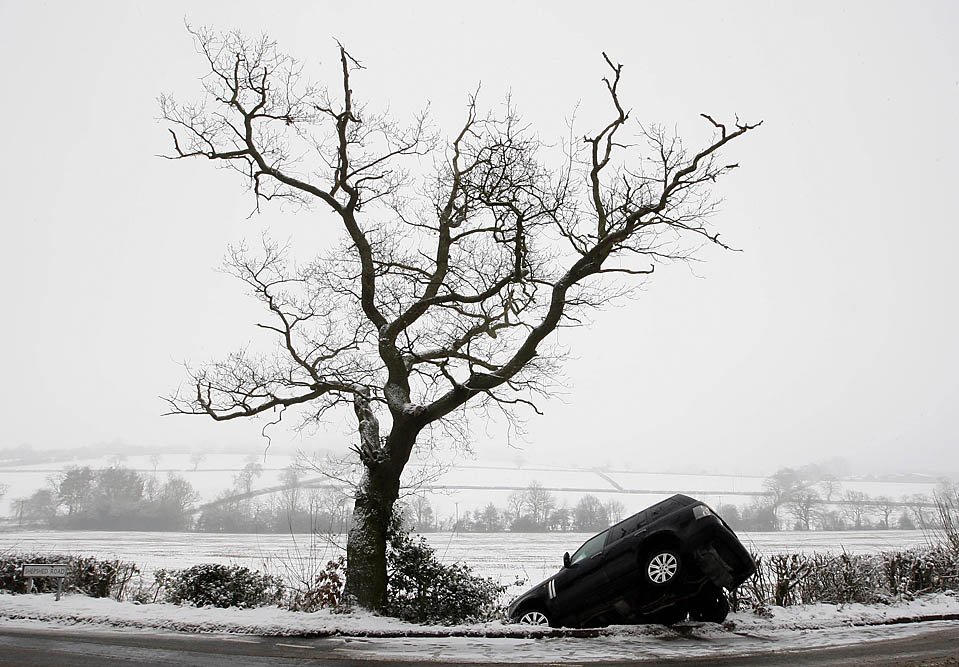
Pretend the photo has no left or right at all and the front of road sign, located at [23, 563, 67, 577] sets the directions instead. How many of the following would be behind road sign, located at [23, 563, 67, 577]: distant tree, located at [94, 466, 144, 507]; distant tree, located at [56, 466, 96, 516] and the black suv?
2

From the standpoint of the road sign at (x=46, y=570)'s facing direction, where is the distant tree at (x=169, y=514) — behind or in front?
behind

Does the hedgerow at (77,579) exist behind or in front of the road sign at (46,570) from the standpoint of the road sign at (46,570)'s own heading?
behind

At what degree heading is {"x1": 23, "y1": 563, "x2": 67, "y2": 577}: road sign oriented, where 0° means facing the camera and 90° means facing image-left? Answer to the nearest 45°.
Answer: approximately 0°

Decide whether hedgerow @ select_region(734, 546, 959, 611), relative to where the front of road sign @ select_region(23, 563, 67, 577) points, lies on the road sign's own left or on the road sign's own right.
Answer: on the road sign's own left
